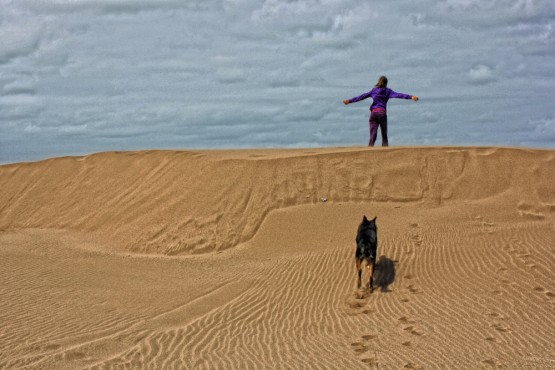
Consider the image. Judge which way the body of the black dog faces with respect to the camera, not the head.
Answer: away from the camera

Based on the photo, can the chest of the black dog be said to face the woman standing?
yes

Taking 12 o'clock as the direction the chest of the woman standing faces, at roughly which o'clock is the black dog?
The black dog is roughly at 6 o'clock from the woman standing.

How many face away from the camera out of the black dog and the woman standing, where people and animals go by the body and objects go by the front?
2

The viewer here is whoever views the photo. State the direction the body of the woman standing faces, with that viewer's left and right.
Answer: facing away from the viewer
